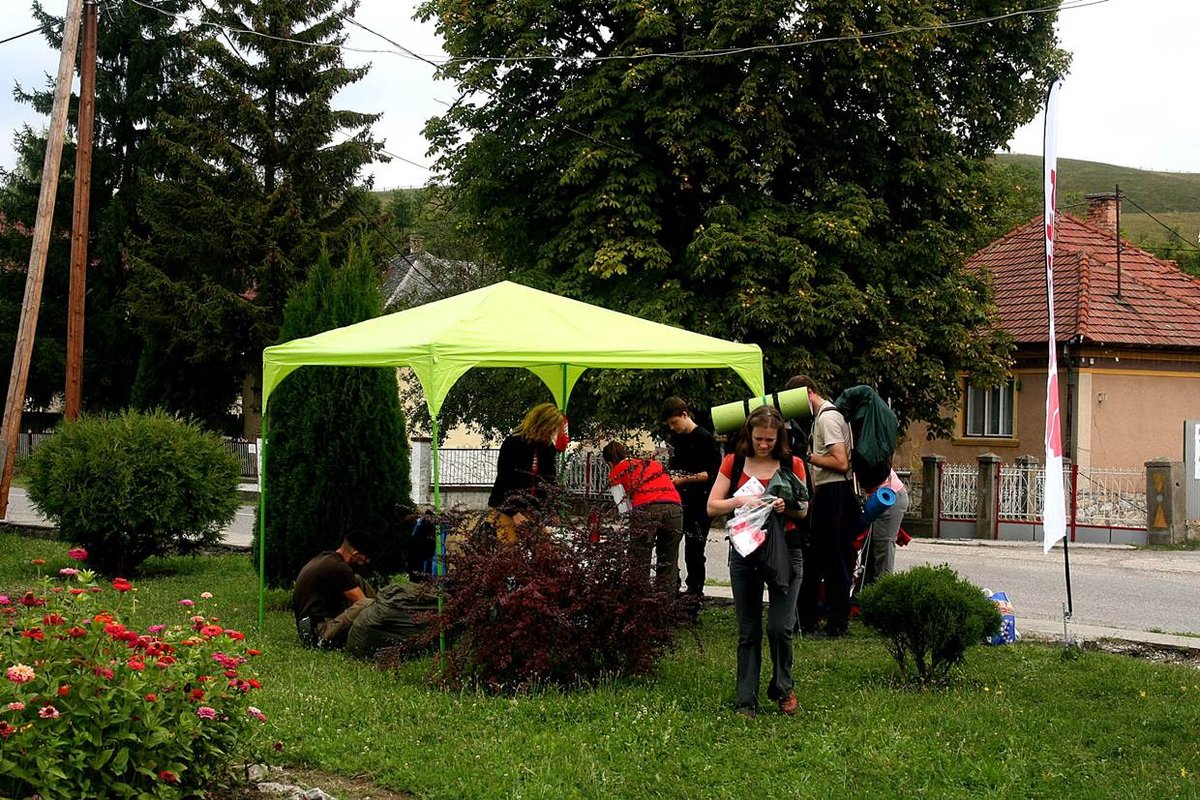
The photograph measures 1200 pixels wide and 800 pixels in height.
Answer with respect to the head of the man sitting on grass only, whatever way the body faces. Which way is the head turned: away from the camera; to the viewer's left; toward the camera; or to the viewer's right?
to the viewer's right

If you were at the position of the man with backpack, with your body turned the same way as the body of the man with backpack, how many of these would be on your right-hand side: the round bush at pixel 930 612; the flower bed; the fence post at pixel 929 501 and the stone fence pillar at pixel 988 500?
2

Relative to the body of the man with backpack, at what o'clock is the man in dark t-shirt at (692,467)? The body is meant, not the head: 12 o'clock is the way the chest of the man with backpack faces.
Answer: The man in dark t-shirt is roughly at 1 o'clock from the man with backpack.

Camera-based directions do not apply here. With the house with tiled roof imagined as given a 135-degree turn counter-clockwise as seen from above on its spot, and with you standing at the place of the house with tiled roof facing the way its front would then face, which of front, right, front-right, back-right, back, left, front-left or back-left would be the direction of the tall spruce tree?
back

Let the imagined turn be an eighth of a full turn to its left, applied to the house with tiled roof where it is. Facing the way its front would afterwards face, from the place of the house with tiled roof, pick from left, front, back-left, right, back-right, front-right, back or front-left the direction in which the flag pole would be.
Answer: front

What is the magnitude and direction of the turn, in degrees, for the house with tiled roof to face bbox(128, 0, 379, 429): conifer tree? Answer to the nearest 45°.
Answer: approximately 45° to its right

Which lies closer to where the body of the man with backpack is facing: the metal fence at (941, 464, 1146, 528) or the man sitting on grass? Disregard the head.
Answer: the man sitting on grass

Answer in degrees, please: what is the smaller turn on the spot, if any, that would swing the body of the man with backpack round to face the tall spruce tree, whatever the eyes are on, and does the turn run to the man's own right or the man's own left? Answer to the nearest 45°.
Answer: approximately 45° to the man's own right

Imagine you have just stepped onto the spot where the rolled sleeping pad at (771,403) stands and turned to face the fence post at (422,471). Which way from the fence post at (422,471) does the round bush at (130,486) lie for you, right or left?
left

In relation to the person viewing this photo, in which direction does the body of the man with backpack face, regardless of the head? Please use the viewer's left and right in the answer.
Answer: facing to the left of the viewer

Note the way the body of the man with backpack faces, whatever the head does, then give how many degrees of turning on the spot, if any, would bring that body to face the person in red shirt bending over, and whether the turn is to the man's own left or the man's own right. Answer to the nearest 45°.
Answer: approximately 45° to the man's own right

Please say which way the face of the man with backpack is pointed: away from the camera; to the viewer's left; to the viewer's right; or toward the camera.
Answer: to the viewer's left

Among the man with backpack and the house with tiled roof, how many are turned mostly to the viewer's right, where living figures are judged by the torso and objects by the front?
0
